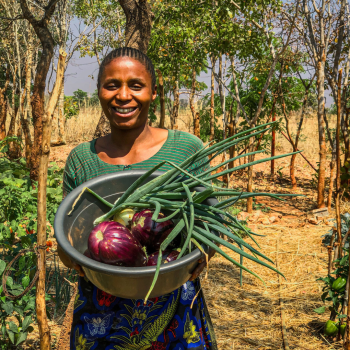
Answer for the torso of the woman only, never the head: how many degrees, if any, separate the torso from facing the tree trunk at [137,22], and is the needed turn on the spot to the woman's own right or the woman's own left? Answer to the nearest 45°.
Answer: approximately 180°

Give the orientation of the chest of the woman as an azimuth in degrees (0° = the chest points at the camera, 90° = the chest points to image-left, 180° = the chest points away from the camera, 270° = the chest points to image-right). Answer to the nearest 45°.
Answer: approximately 0°

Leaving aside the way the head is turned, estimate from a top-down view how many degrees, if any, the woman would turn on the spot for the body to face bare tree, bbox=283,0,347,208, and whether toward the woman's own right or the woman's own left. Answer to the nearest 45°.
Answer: approximately 135° to the woman's own left
